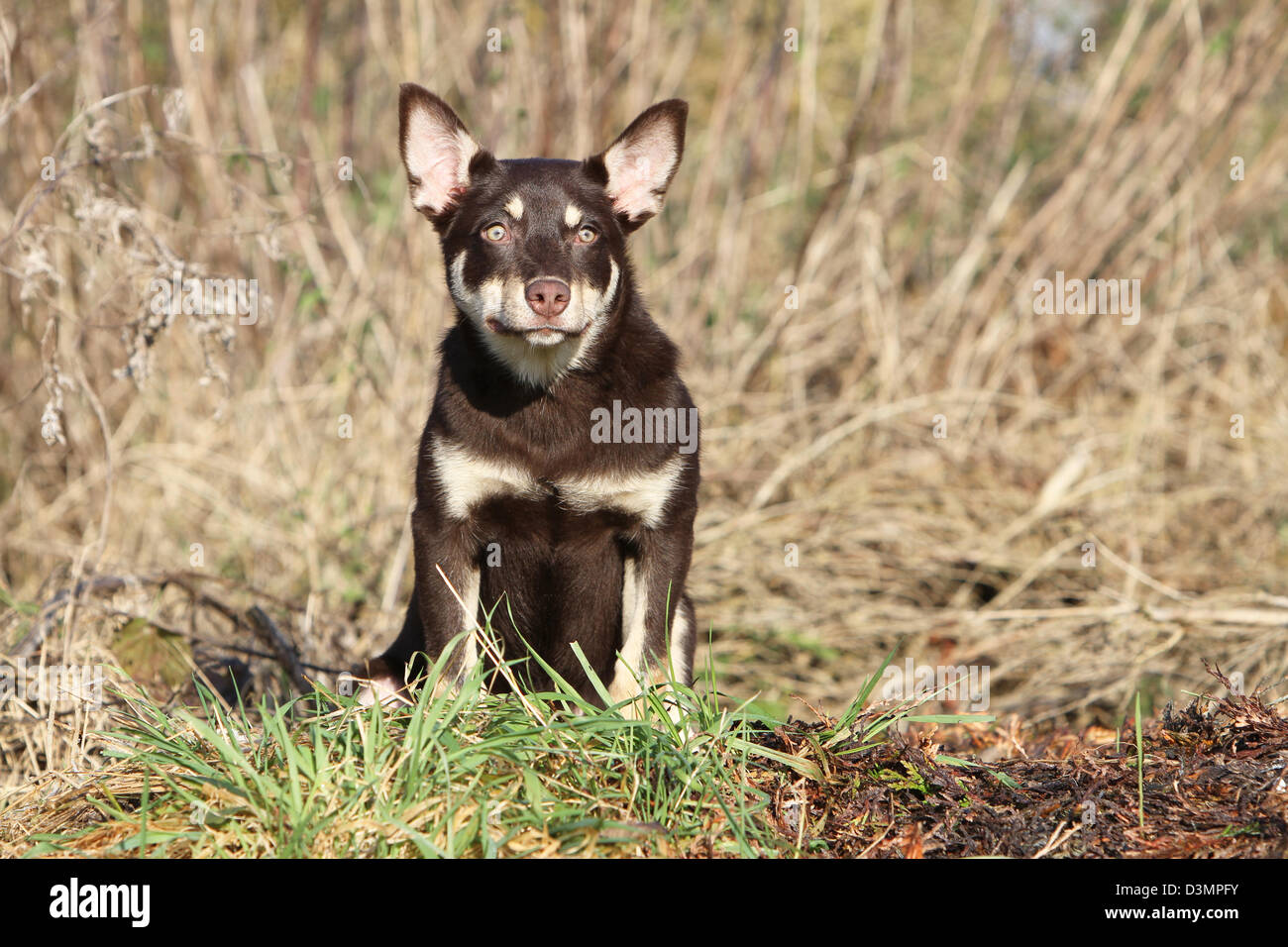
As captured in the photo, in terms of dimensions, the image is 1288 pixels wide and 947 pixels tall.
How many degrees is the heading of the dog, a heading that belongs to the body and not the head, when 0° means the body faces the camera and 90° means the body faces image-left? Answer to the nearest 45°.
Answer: approximately 0°

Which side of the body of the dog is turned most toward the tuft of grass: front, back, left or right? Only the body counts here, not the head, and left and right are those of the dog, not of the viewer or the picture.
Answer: front
